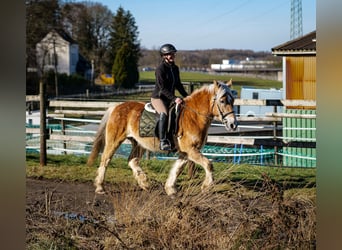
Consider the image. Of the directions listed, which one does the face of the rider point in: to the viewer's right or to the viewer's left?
to the viewer's right

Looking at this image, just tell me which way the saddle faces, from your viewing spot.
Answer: facing to the right of the viewer

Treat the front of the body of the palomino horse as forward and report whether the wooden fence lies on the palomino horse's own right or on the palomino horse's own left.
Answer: on the palomino horse's own left

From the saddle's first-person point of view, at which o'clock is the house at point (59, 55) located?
The house is roughly at 8 o'clock from the saddle.

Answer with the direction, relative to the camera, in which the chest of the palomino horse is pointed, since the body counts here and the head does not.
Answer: to the viewer's right

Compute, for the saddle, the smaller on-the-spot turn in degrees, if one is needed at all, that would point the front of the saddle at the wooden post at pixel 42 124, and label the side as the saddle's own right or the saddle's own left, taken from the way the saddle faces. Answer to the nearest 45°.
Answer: approximately 135° to the saddle's own left
